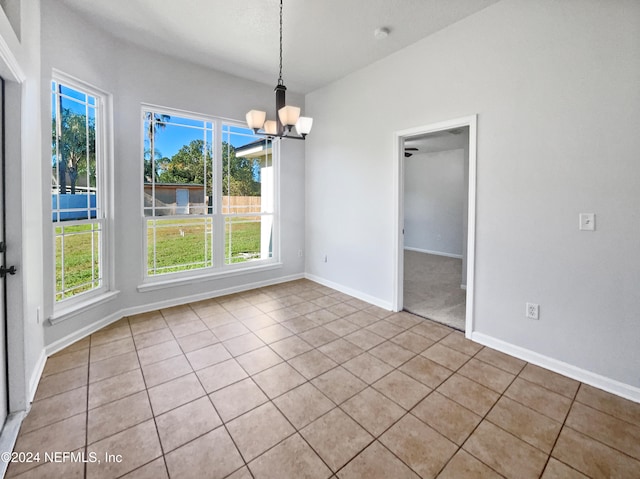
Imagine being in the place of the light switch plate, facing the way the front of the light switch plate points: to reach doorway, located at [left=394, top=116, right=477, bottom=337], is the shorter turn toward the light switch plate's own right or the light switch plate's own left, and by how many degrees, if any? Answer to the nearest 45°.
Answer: approximately 135° to the light switch plate's own right

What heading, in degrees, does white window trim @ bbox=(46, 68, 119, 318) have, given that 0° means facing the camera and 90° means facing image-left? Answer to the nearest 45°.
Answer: approximately 315°

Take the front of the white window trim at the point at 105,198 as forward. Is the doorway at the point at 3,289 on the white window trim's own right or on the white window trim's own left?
on the white window trim's own right

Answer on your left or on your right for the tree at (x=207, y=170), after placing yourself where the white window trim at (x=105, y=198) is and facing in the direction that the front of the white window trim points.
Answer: on your left

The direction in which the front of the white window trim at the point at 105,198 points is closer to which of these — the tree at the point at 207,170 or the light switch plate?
the light switch plate

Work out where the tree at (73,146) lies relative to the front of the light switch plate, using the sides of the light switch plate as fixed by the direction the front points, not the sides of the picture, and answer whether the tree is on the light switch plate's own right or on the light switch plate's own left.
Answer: on the light switch plate's own right
